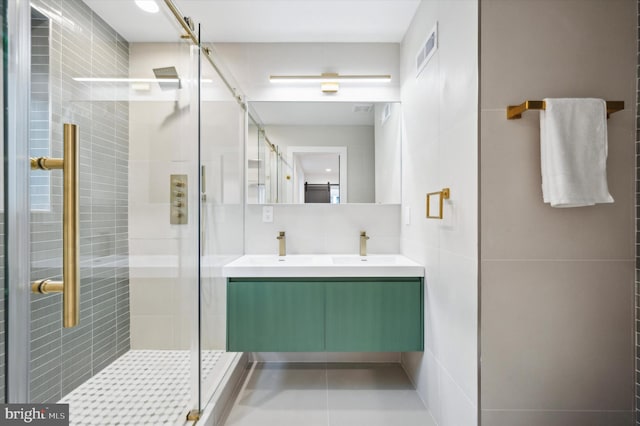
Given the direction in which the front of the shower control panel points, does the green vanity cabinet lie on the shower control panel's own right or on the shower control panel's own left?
on the shower control panel's own left

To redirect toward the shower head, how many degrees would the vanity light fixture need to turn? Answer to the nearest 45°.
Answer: approximately 45° to its right

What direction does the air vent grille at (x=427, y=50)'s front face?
to the viewer's left

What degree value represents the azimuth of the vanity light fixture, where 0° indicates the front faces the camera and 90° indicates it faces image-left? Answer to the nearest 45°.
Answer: approximately 0°

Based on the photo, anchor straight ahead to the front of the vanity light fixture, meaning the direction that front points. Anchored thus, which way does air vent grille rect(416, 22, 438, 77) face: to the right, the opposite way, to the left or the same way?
to the right
